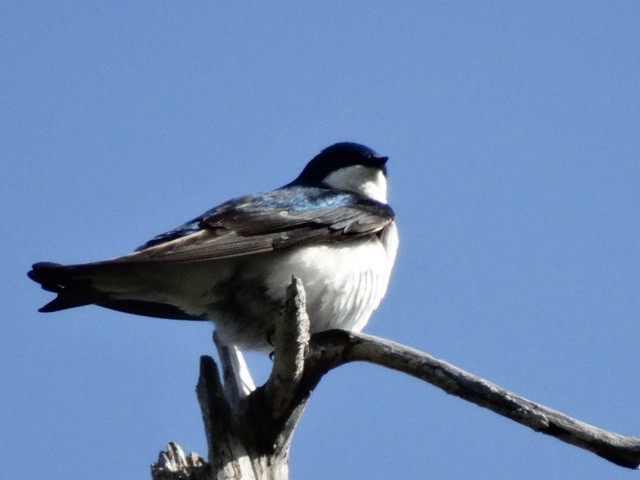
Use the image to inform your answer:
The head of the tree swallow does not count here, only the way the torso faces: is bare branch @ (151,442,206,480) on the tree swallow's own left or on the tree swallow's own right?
on the tree swallow's own right

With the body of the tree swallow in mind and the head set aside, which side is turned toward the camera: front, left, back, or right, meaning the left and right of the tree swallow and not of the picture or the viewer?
right
